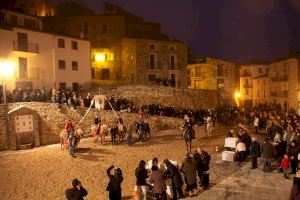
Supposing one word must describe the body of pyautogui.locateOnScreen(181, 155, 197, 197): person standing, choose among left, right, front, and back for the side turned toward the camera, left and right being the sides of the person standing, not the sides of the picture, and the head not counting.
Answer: back

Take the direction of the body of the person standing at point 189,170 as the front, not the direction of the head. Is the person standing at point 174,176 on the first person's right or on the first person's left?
on the first person's left

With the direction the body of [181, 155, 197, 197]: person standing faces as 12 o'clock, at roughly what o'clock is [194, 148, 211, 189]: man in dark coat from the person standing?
The man in dark coat is roughly at 1 o'clock from the person standing.
